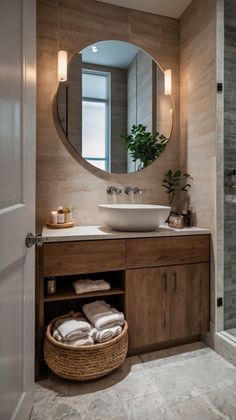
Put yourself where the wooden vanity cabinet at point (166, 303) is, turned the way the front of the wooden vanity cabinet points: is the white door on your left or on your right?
on your right

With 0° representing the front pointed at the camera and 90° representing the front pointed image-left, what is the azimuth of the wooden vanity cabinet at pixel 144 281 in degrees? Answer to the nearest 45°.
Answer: approximately 315°
